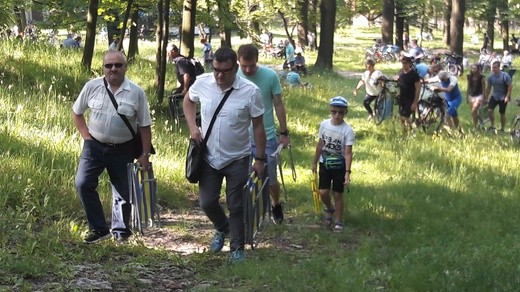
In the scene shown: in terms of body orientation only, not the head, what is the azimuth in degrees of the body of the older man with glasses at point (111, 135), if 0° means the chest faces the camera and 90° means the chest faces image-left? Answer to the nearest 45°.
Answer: approximately 0°

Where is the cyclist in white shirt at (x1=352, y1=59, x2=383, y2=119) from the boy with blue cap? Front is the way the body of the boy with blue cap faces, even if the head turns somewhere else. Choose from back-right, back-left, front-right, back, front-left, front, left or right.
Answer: back

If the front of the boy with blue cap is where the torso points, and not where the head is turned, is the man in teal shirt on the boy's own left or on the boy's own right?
on the boy's own right

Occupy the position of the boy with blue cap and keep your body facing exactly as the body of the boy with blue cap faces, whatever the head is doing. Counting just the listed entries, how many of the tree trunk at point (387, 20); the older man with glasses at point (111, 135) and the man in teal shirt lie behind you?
1

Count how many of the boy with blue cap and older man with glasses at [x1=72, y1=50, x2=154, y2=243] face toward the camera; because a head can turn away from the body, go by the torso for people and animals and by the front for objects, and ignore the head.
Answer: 2

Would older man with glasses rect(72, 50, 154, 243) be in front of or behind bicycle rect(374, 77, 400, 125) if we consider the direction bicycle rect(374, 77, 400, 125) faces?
in front

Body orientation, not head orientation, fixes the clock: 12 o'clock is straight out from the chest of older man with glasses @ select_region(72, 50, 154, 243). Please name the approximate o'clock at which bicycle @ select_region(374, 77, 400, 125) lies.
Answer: The bicycle is roughly at 7 o'clock from the older man with glasses.

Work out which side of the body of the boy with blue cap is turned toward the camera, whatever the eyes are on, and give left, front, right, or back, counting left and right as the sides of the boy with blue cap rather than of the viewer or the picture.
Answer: front
